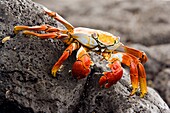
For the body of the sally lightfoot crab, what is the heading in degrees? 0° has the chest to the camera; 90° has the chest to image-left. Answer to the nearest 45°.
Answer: approximately 0°
